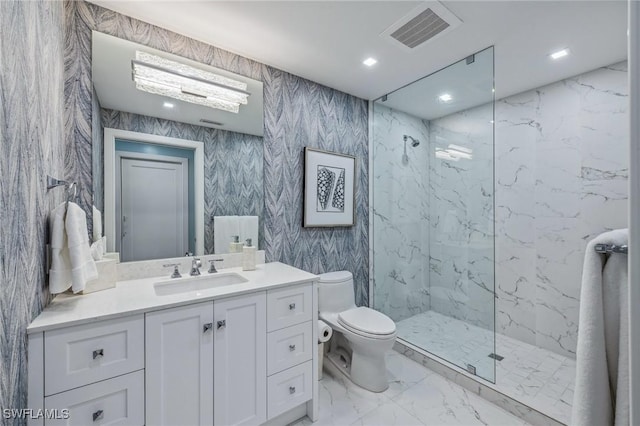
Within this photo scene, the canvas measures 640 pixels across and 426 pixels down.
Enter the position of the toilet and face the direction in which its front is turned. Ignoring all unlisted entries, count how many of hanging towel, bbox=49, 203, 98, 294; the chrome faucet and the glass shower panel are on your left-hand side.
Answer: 1

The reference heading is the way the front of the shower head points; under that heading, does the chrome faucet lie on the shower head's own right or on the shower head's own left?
on the shower head's own right

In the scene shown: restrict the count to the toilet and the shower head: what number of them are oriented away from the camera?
0

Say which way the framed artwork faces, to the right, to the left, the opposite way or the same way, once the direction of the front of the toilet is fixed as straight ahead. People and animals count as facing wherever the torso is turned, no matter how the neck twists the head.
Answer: the same way

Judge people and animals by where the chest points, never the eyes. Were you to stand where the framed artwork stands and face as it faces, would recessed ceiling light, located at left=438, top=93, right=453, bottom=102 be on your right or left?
on your left

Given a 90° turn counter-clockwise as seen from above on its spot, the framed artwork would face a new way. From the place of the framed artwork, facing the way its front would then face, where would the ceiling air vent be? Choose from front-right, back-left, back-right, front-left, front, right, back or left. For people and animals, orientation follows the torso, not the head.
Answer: right

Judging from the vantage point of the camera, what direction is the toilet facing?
facing the viewer and to the right of the viewer

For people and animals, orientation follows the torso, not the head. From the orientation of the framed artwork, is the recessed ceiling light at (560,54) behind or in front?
in front

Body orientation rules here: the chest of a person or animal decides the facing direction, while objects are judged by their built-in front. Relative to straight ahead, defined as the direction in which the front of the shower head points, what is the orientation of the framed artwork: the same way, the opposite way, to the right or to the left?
the same way

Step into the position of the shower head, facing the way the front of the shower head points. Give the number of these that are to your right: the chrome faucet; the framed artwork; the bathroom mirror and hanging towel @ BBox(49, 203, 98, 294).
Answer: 4

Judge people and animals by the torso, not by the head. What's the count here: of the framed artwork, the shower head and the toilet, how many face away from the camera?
0

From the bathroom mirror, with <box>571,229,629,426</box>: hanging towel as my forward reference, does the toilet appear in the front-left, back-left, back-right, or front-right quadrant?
front-left
